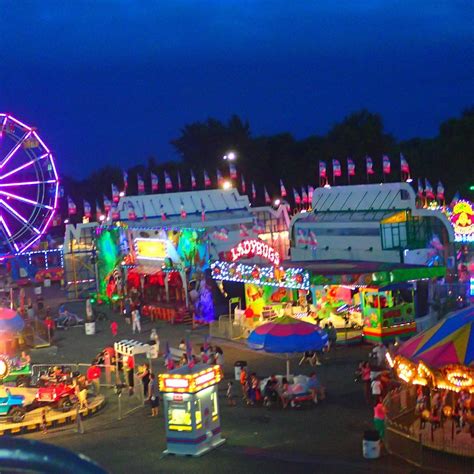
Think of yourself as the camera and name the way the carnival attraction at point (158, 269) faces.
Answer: facing the viewer

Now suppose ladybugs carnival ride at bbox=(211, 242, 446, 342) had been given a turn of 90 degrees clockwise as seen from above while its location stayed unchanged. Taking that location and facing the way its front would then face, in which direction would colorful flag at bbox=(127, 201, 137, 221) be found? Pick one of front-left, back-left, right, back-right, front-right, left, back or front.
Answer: front

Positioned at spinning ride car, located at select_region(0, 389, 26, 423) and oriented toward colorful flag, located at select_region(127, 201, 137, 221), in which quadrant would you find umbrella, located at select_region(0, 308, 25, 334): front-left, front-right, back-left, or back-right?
front-left

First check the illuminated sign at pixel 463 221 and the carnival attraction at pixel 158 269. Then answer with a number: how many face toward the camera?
2

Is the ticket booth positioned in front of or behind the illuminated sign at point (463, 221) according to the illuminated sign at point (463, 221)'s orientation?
in front

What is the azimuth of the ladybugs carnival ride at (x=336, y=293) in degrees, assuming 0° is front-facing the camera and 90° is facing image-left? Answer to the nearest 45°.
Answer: approximately 45°

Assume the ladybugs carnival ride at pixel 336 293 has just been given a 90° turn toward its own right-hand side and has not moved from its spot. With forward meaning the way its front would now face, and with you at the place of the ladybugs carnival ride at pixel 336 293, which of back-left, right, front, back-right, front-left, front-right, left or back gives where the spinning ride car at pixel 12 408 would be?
left

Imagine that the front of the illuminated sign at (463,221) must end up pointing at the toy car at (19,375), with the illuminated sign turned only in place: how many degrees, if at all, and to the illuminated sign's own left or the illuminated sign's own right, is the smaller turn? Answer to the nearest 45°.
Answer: approximately 45° to the illuminated sign's own right

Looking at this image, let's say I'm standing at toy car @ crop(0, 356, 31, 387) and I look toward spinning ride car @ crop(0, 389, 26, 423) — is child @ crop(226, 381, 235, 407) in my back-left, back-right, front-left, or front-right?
front-left

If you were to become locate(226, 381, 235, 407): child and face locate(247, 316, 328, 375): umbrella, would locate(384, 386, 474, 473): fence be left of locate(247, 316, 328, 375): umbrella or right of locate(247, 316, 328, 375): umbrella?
right

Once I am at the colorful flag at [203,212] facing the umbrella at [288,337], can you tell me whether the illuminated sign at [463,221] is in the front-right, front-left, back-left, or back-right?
front-left

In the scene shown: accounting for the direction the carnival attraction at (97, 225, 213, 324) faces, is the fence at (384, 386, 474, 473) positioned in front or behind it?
in front
